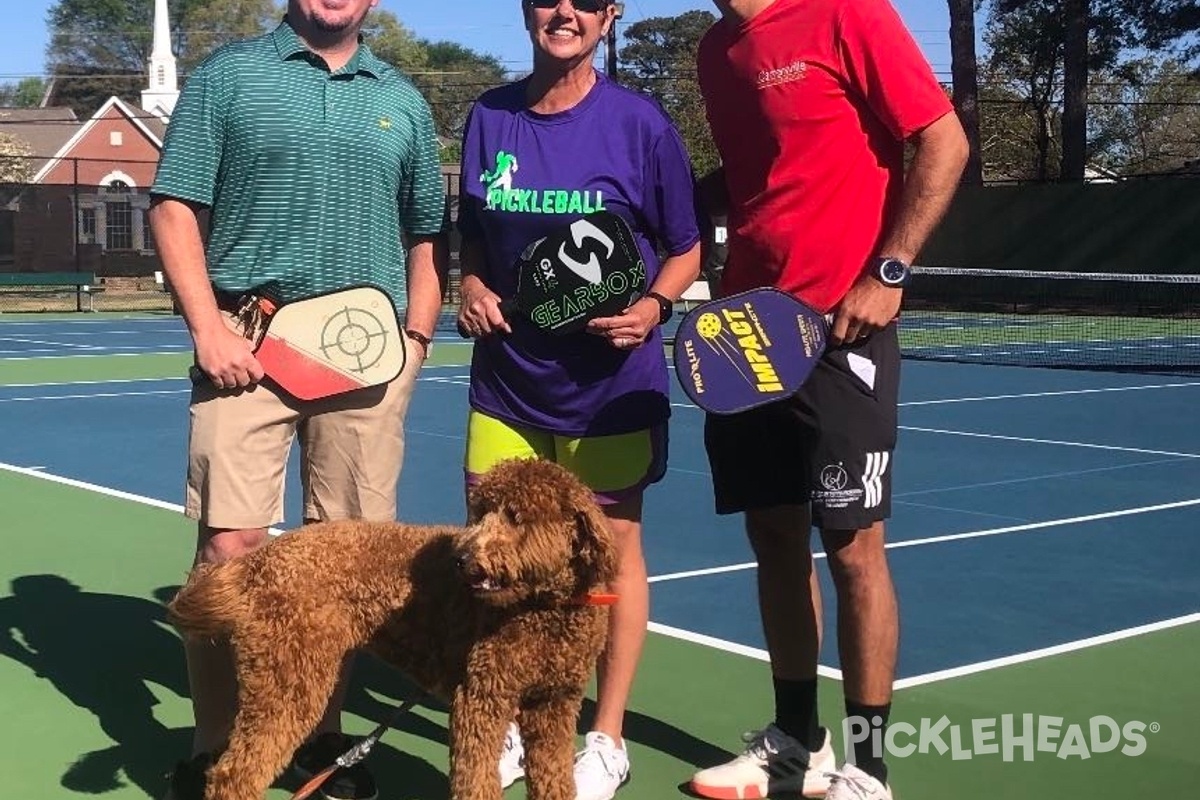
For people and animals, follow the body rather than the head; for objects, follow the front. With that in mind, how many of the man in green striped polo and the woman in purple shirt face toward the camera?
2

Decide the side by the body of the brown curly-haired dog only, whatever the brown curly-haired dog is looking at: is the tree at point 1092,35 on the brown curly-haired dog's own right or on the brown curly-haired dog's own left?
on the brown curly-haired dog's own left

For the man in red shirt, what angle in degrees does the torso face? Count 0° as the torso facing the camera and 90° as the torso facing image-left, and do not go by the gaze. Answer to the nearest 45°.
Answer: approximately 45°

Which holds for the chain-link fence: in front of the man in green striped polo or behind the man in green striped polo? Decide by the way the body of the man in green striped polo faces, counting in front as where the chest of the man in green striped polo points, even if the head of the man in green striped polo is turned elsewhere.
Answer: behind

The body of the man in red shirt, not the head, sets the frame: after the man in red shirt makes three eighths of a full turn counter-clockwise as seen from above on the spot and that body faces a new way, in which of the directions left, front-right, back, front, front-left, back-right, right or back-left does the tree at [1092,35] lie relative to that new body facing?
left

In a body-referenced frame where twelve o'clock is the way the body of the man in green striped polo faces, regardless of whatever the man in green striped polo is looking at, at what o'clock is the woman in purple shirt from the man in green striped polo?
The woman in purple shirt is roughly at 9 o'clock from the man in green striped polo.

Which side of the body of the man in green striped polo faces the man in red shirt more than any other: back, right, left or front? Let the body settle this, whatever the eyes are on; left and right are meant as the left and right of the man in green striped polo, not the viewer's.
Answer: left
